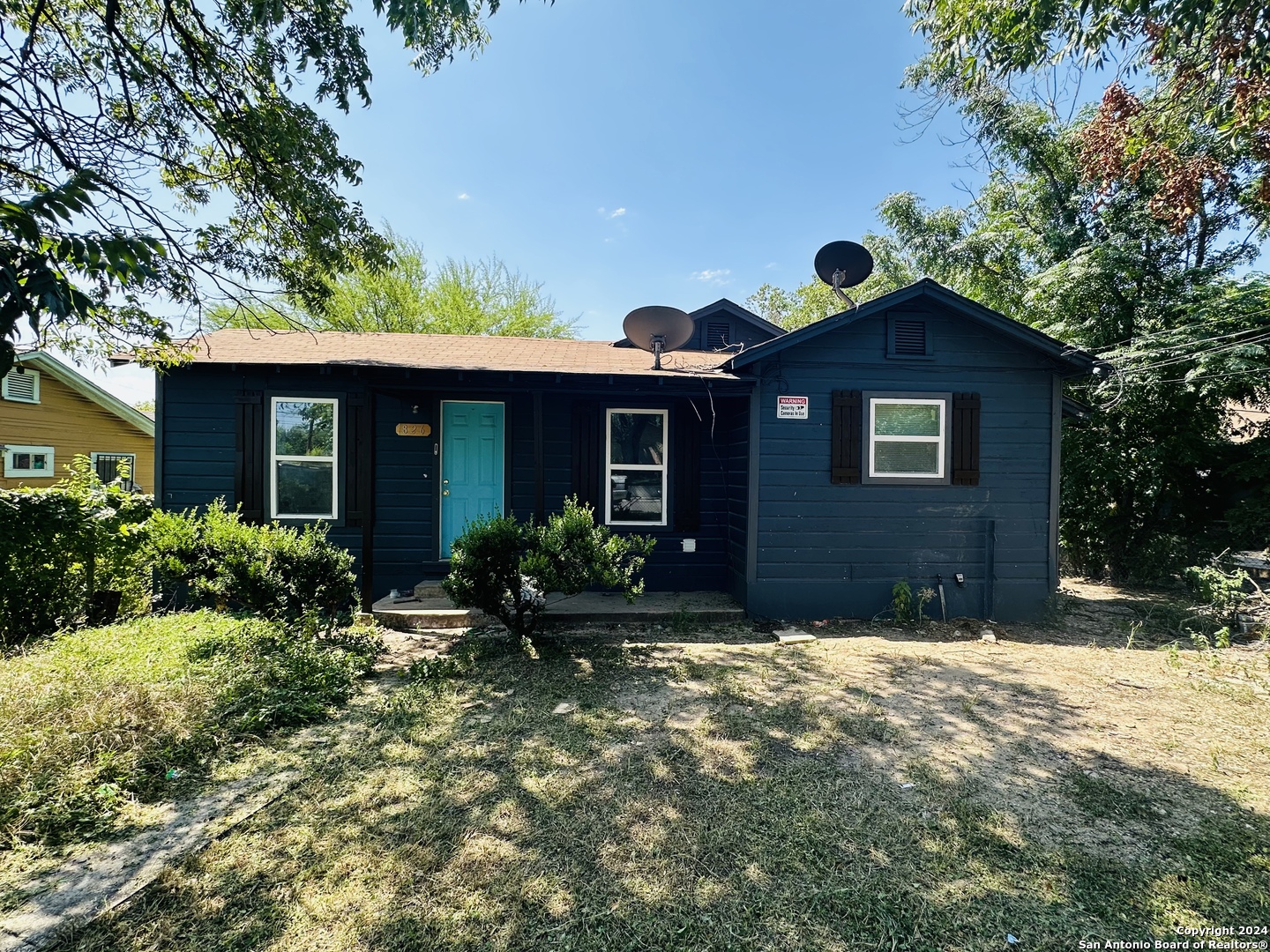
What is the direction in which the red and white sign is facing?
toward the camera

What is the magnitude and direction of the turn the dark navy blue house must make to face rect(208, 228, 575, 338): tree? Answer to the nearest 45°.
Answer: approximately 135° to its right

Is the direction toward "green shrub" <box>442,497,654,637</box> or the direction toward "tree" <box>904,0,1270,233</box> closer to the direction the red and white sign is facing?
the green shrub

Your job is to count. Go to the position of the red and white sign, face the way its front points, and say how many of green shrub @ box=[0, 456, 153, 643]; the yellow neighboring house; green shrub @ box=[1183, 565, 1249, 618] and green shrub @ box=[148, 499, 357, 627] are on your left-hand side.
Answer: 1

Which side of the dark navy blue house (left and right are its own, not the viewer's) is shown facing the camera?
front

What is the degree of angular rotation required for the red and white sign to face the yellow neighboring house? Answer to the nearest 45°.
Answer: approximately 90° to its right

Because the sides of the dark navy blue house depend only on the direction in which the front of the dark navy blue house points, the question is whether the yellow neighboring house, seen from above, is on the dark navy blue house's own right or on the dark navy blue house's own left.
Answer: on the dark navy blue house's own right

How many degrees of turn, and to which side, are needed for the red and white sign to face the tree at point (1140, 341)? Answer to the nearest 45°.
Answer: approximately 135° to its left

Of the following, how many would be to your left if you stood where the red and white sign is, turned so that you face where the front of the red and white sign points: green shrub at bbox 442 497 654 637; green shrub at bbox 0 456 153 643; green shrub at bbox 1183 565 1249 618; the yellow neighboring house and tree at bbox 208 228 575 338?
1

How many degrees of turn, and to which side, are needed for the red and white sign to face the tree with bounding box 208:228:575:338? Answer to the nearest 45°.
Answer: approximately 135° to its right
